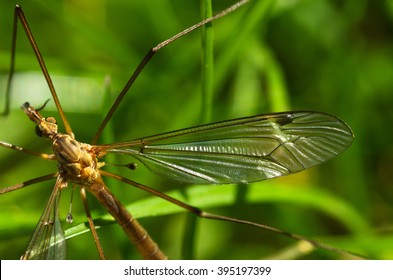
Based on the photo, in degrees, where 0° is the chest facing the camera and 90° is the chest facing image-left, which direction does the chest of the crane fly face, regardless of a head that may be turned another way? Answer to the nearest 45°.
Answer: approximately 135°
